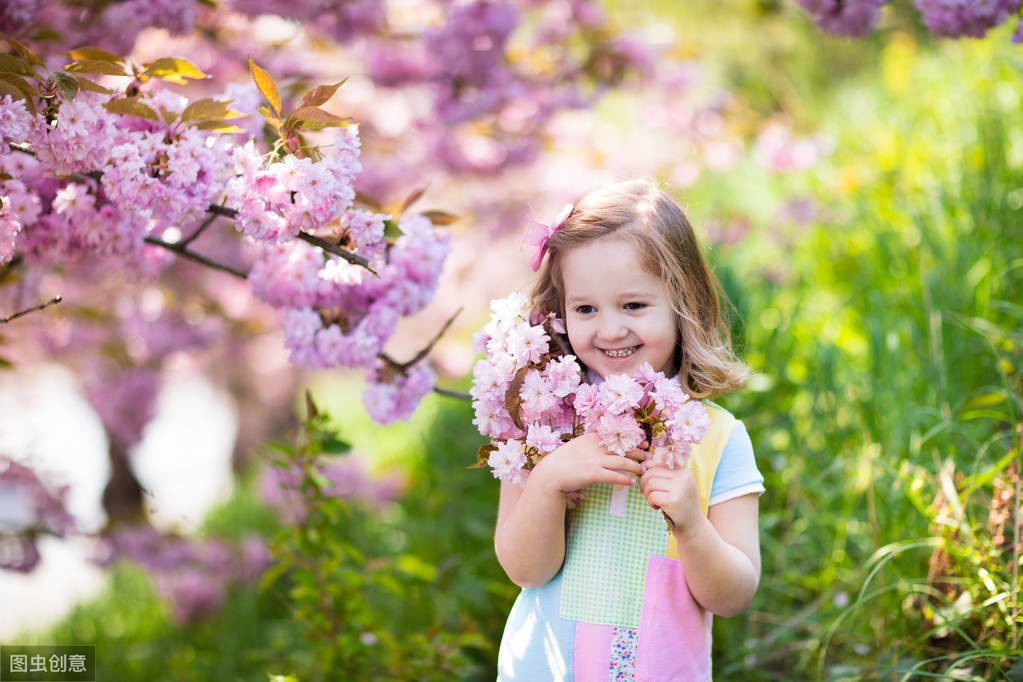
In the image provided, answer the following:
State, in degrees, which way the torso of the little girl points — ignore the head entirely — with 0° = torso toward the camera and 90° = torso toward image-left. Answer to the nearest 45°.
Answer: approximately 0°

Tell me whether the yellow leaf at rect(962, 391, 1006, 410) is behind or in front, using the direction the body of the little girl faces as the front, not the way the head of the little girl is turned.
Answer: behind
